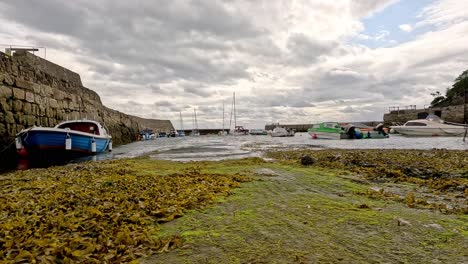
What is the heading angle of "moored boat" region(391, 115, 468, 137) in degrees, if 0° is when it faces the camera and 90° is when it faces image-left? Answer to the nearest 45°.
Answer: approximately 90°

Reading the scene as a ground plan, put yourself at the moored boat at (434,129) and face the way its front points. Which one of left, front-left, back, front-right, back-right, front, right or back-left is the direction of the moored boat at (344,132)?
front-left

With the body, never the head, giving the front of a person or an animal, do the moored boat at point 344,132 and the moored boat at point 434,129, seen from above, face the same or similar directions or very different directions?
same or similar directions

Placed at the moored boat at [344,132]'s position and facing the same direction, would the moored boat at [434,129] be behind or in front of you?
behind

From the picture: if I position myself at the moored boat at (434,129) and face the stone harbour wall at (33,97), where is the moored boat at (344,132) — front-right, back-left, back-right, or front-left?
front-right

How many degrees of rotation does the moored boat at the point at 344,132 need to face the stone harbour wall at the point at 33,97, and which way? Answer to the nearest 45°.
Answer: approximately 45° to its left

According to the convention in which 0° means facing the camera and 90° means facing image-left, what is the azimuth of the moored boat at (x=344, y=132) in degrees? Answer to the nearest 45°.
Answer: approximately 90°

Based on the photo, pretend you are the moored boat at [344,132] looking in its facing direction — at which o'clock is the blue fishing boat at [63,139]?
The blue fishing boat is roughly at 10 o'clock from the moored boat.
